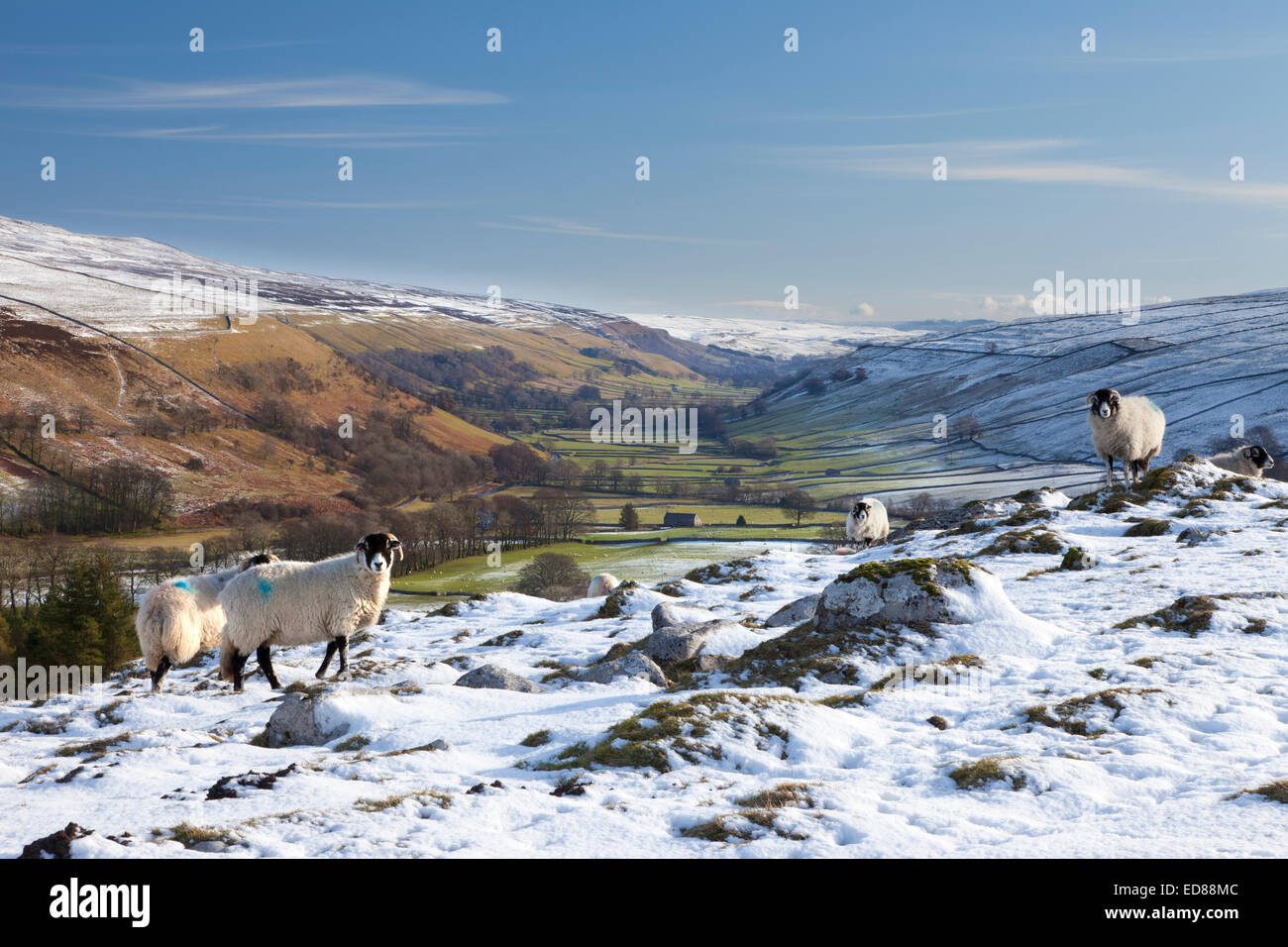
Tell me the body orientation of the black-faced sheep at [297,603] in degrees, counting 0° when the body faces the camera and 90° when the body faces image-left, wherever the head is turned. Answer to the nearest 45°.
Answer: approximately 270°

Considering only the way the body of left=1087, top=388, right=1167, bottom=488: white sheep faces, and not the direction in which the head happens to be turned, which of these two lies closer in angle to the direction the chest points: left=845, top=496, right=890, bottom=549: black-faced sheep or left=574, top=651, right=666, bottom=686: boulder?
the boulder

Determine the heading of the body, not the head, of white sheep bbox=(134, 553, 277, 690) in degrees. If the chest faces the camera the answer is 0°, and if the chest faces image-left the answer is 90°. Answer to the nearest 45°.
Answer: approximately 225°

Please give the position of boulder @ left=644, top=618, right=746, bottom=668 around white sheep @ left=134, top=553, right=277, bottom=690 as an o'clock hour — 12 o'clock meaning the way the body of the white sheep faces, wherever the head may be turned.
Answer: The boulder is roughly at 3 o'clock from the white sheep.

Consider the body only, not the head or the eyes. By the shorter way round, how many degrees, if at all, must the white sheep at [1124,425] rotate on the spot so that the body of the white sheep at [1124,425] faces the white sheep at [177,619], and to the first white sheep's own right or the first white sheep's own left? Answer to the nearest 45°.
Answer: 0° — it already faces it

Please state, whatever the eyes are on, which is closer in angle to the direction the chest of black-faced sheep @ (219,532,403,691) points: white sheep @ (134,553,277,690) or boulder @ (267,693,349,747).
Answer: the boulder

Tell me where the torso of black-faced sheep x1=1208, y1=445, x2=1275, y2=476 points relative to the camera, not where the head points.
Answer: to the viewer's right
